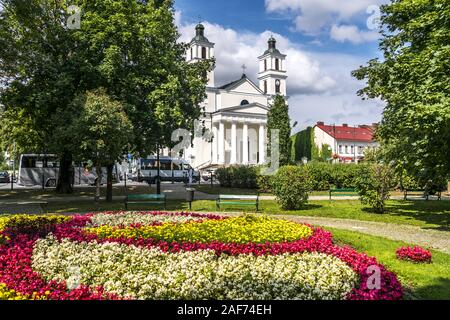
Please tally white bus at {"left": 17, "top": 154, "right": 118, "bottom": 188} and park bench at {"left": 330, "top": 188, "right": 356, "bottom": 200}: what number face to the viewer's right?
0

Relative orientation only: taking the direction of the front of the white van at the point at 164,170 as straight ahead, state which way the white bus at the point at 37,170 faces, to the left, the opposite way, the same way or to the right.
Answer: the opposite way

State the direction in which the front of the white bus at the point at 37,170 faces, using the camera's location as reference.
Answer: facing to the left of the viewer

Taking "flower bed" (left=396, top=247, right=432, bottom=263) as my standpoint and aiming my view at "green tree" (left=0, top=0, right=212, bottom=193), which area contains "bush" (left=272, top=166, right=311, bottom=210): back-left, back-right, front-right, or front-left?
front-right

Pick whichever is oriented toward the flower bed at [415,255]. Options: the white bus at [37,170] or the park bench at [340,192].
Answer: the park bench

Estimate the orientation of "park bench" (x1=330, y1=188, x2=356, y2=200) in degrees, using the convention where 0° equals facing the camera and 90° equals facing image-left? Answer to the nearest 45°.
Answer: approximately 0°

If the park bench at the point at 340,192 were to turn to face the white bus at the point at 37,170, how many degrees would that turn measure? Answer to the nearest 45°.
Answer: approximately 90° to its right

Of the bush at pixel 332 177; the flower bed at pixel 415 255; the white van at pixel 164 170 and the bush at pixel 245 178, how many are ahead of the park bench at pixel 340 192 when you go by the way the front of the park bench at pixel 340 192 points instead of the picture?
1

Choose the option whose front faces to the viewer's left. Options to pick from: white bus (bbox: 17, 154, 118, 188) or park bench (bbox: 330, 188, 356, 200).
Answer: the white bus

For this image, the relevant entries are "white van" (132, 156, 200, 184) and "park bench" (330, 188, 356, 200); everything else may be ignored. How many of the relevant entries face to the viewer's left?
0

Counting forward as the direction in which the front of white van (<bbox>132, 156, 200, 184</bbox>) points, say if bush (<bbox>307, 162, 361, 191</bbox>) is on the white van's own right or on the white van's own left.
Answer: on the white van's own right

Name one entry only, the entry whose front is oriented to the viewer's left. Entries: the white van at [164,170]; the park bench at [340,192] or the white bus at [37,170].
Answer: the white bus

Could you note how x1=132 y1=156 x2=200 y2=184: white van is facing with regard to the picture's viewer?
facing to the right of the viewer
